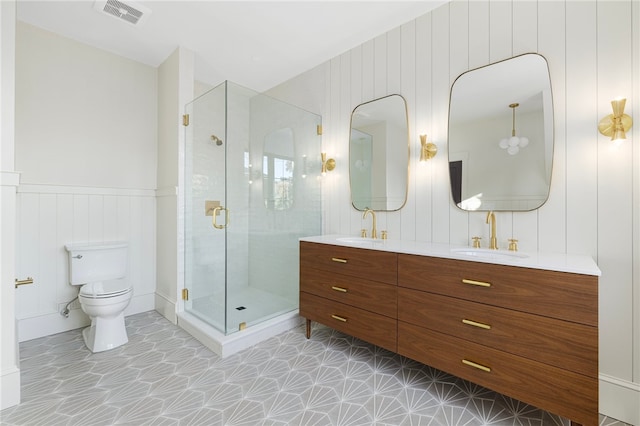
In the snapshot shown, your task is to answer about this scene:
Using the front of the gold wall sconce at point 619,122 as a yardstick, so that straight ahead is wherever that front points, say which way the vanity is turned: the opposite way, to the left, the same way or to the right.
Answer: the same way

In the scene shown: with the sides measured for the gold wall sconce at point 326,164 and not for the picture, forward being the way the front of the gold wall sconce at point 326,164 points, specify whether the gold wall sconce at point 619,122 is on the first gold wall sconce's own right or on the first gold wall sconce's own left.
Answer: on the first gold wall sconce's own left

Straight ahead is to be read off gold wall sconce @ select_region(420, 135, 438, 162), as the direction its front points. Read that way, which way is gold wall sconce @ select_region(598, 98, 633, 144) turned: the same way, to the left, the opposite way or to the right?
the same way

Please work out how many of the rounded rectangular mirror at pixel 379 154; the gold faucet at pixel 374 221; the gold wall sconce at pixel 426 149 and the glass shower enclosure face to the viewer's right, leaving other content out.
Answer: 0

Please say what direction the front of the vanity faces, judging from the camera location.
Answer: facing the viewer and to the left of the viewer

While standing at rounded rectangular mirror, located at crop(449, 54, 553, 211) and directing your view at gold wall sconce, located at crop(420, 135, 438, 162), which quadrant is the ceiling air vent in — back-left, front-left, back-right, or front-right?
front-left

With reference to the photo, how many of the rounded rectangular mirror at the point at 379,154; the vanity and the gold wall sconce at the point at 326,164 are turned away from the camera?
0

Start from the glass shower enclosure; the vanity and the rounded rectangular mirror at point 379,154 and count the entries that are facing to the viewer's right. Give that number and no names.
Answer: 0

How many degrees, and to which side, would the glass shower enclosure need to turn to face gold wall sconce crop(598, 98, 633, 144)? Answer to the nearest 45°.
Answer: approximately 90° to its left

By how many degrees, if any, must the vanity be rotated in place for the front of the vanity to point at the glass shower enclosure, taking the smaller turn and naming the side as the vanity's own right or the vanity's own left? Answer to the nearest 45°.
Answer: approximately 45° to the vanity's own right

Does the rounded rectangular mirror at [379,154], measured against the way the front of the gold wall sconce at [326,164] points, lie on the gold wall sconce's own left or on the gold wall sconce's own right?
on the gold wall sconce's own left

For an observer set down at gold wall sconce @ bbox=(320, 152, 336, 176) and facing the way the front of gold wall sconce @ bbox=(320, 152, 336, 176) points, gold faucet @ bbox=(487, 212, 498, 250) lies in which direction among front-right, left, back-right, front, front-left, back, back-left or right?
left

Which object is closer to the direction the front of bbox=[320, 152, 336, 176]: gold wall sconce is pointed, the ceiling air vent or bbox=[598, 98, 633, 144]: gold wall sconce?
the ceiling air vent

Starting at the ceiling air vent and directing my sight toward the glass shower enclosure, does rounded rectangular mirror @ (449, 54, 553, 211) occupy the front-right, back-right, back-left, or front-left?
front-right

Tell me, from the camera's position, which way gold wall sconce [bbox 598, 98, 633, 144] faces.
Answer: facing the viewer

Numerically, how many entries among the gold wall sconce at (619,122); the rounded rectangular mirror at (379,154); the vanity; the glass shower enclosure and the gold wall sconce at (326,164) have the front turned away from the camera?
0
